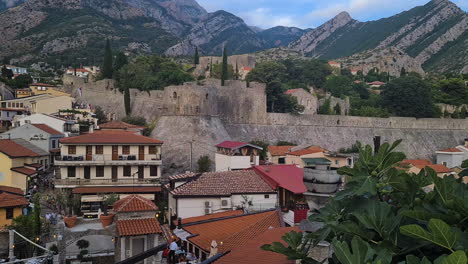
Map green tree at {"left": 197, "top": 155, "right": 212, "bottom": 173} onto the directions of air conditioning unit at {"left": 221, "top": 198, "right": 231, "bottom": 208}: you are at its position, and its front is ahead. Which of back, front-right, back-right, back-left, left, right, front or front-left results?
back

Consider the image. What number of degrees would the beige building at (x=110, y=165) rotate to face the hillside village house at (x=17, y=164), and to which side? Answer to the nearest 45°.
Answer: approximately 90° to its right

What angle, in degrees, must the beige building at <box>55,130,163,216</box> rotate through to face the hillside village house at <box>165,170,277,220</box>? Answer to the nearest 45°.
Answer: approximately 45° to its left

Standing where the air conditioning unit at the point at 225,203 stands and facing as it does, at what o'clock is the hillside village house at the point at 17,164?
The hillside village house is roughly at 4 o'clock from the air conditioning unit.

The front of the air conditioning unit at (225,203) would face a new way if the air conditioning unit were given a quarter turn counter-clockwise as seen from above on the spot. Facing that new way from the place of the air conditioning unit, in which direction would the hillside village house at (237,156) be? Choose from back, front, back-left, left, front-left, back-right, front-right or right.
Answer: left

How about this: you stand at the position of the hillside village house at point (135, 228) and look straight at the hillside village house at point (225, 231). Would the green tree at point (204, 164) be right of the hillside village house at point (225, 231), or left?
left

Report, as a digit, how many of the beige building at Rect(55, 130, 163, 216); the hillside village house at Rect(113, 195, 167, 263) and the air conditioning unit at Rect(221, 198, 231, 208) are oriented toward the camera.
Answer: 3

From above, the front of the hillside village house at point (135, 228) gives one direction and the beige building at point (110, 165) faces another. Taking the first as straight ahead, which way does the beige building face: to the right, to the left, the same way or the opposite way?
the same way

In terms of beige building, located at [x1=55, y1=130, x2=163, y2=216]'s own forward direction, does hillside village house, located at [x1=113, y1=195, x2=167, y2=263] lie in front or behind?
in front

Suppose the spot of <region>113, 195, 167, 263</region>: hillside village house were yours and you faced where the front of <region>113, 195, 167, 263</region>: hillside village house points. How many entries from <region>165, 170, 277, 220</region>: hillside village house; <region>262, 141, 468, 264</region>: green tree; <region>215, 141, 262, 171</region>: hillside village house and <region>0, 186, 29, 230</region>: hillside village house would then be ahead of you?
1

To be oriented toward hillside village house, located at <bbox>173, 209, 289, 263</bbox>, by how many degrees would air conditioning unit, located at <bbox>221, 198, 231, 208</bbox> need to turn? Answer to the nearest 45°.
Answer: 0° — it already faces it

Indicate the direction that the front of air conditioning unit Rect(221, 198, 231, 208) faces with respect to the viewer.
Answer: facing the viewer

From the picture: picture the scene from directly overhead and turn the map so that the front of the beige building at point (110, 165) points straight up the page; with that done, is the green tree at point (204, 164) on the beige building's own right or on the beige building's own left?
on the beige building's own left

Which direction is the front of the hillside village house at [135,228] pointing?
toward the camera
